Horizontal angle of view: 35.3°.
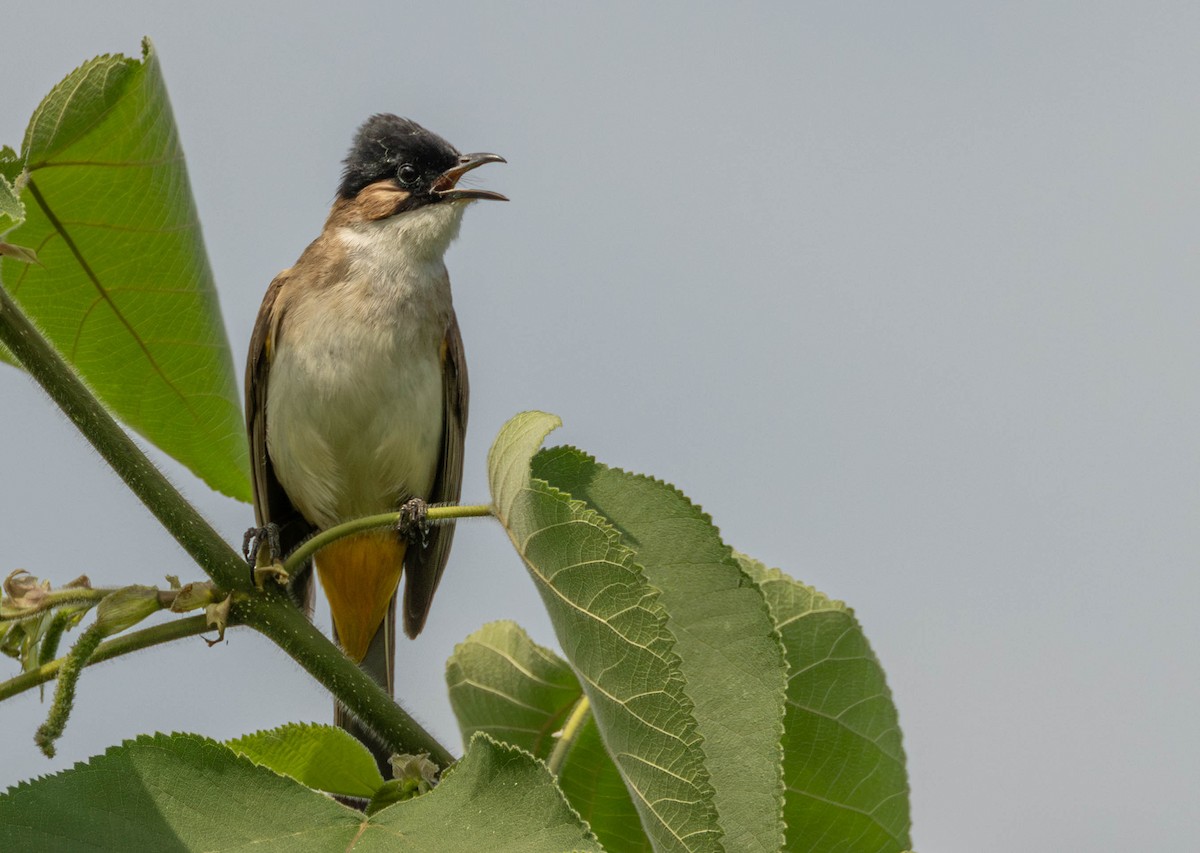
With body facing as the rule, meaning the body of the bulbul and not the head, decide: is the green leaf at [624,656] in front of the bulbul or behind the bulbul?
in front

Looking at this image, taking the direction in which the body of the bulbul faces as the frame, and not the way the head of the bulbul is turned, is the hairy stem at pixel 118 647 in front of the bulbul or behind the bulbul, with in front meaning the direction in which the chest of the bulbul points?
in front

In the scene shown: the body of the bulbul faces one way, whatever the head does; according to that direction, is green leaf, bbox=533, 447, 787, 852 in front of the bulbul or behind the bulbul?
in front

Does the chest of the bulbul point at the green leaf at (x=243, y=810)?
yes

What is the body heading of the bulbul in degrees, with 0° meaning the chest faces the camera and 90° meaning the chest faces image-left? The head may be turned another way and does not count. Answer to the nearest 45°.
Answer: approximately 0°

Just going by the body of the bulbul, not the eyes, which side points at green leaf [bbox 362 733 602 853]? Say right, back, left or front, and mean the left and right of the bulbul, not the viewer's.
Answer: front
